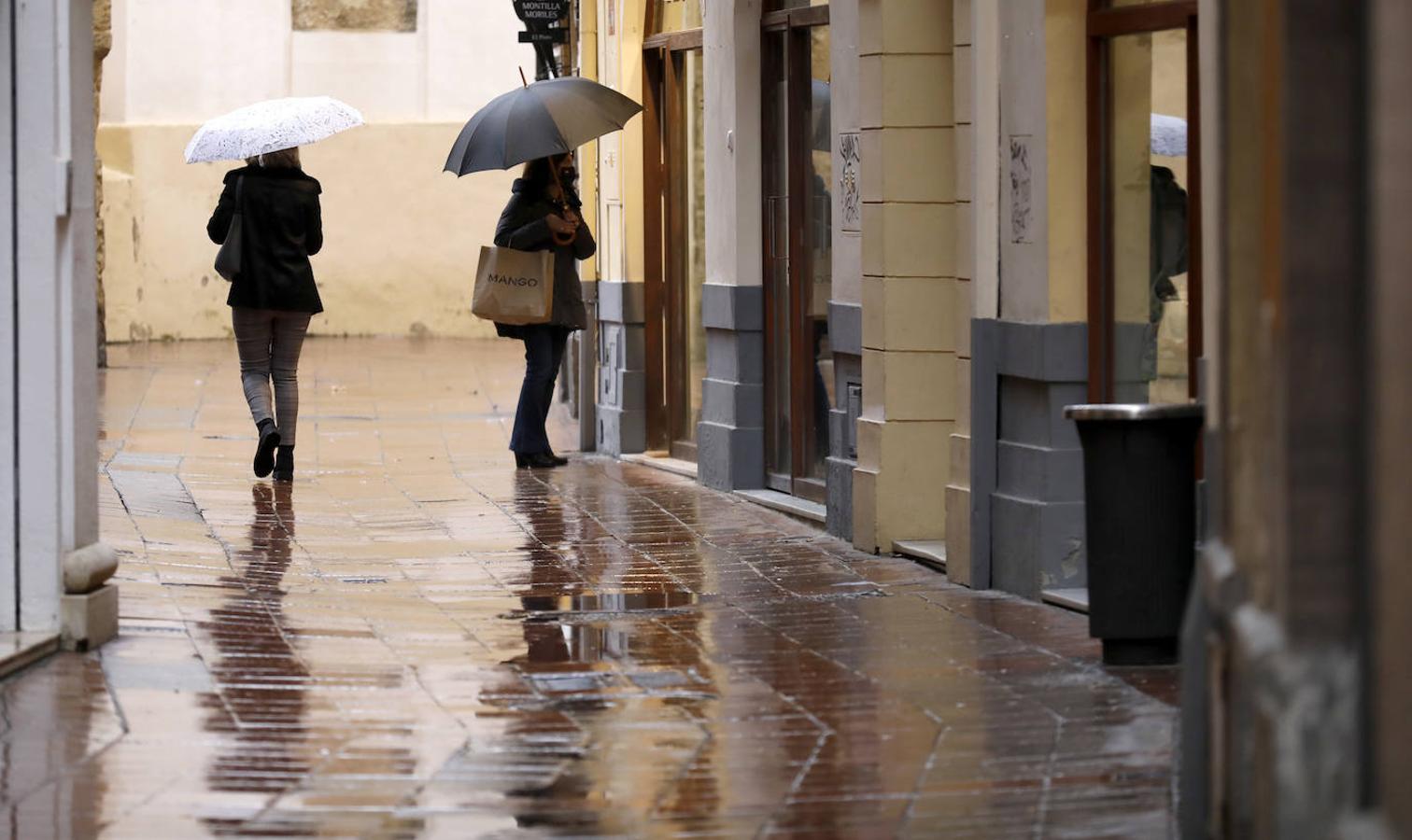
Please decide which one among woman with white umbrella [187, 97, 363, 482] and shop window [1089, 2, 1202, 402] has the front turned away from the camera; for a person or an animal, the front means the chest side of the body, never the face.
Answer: the woman with white umbrella

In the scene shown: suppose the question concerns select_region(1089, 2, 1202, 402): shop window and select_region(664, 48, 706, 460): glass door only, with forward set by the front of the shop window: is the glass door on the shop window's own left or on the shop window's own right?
on the shop window's own right

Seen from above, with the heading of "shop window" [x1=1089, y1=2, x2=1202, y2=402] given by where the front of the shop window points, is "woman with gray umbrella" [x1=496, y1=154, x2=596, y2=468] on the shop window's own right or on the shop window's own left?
on the shop window's own right

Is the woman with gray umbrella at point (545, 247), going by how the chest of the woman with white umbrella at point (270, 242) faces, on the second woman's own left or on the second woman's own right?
on the second woman's own right

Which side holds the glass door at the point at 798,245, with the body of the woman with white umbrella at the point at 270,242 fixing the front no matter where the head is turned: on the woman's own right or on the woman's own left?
on the woman's own right

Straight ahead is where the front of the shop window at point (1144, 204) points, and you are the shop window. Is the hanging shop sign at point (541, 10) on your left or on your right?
on your right

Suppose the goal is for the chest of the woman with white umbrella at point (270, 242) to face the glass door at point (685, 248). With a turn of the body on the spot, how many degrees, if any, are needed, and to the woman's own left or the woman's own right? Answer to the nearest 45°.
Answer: approximately 45° to the woman's own right

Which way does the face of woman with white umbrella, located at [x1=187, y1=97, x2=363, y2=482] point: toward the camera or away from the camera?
away from the camera

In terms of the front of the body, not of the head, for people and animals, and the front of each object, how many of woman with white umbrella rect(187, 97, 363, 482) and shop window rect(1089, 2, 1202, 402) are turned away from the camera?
1

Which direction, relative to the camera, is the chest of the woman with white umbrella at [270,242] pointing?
away from the camera

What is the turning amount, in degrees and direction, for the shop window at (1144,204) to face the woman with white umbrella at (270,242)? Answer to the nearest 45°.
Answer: approximately 90° to its right

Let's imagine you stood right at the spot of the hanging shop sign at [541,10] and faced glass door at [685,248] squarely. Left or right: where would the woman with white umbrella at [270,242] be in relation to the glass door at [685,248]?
right
